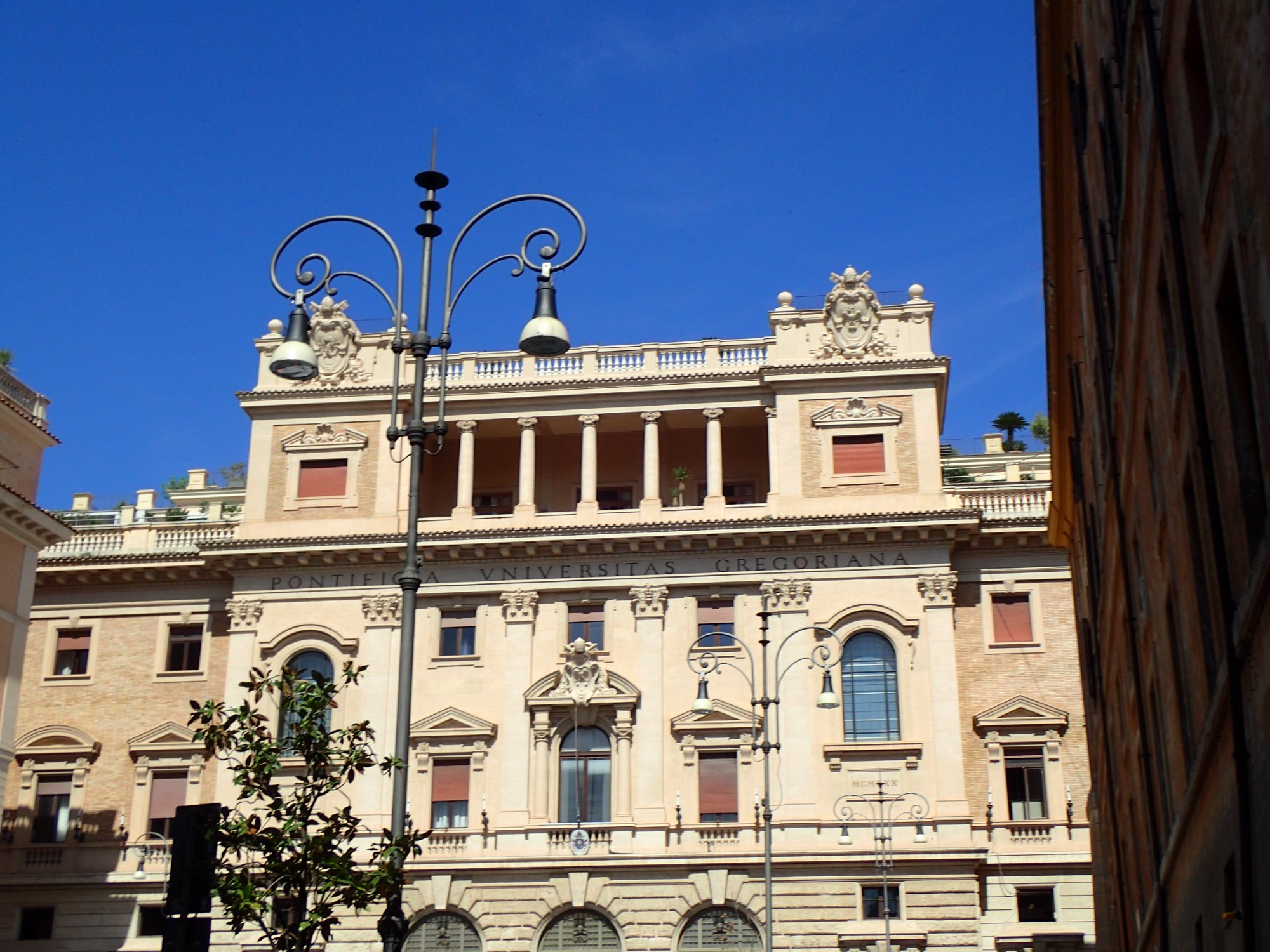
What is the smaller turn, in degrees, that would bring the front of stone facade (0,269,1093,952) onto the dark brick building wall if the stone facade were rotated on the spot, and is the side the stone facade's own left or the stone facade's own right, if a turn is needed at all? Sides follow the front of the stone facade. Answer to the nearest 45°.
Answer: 0° — it already faces it

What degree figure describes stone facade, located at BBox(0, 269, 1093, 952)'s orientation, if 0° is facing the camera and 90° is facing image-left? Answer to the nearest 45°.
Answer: approximately 0°

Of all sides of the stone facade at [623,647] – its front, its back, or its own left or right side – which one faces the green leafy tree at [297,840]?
front
